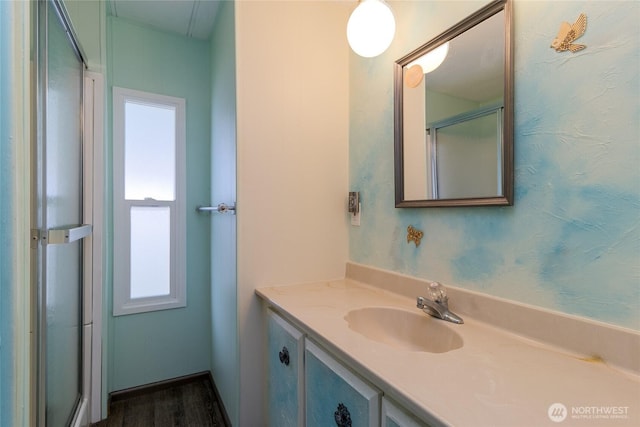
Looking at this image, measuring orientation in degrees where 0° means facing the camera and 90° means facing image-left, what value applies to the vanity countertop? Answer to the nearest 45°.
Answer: approximately 45°

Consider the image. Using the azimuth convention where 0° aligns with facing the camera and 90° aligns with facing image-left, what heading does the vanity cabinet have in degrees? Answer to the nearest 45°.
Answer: approximately 45°

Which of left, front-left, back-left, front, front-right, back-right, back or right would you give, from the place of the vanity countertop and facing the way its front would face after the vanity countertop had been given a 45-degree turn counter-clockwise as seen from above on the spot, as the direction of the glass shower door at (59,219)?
right

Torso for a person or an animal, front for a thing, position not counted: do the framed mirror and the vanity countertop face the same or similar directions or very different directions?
same or similar directions

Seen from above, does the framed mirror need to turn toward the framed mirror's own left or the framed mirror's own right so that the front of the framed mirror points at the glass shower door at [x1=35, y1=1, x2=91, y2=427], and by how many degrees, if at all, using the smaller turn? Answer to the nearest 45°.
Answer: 0° — it already faces it

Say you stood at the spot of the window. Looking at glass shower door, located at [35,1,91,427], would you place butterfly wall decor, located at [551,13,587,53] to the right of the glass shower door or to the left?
left

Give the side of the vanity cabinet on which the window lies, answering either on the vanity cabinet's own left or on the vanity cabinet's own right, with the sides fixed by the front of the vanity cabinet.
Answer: on the vanity cabinet's own right

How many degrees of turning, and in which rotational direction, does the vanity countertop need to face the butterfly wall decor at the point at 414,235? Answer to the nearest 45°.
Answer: approximately 135° to its right

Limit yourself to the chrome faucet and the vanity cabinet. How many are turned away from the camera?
0
